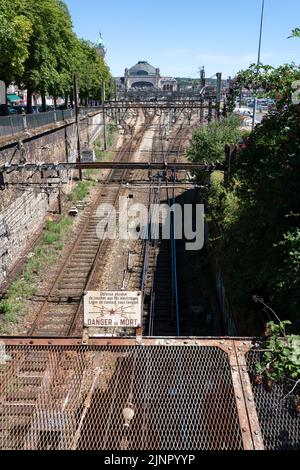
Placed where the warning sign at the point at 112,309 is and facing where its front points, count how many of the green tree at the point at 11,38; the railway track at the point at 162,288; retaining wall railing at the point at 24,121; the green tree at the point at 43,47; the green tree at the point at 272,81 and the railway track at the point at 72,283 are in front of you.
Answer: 0

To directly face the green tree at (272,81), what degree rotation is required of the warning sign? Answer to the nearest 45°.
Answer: approximately 135° to its left

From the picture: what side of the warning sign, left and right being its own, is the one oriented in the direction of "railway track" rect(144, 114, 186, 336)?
back

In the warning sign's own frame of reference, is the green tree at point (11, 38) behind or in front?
behind

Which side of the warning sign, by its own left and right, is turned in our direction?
front

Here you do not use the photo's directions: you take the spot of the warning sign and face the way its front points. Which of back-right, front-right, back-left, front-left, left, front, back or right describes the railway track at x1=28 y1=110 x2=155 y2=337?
back

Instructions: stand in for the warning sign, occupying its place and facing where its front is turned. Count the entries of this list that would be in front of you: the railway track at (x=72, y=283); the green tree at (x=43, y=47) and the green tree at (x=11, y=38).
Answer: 0

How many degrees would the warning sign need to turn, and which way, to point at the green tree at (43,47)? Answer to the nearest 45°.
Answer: approximately 180°
